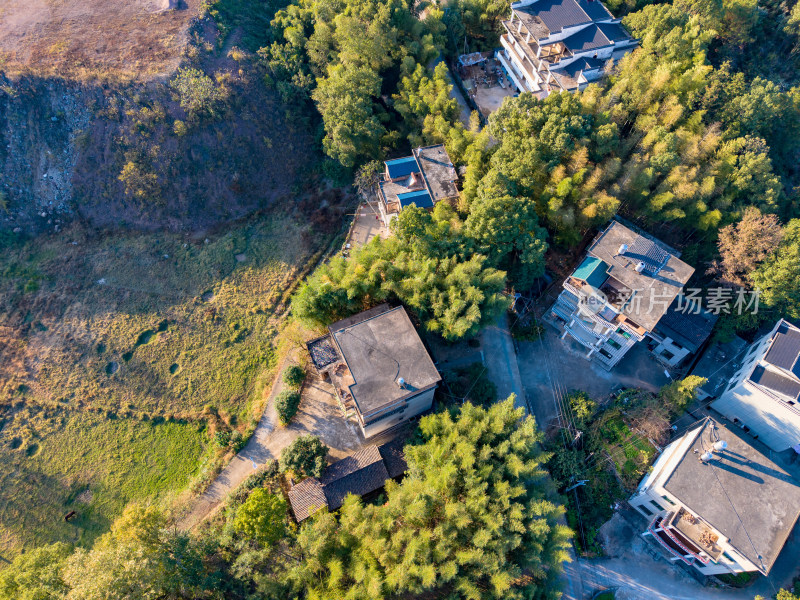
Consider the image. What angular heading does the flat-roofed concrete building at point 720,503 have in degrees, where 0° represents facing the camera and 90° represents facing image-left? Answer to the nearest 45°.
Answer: approximately 45°

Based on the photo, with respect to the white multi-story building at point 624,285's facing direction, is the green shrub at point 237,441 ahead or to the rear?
ahead

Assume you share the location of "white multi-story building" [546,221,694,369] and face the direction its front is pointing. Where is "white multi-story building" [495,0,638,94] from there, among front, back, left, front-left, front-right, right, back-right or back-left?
right

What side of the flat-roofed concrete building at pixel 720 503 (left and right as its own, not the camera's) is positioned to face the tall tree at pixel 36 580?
front

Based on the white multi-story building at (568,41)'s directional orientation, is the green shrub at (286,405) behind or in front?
in front

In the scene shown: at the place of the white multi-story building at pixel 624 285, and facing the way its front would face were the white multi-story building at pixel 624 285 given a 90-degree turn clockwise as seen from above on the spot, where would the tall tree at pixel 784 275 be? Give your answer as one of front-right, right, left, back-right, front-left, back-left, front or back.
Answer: right

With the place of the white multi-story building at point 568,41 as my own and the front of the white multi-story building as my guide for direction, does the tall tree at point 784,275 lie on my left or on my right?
on my left

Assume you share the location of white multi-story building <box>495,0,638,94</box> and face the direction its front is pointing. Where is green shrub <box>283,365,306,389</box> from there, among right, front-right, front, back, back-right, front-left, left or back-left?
front-left

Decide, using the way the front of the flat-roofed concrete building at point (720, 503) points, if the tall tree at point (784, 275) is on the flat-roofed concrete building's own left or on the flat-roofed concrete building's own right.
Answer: on the flat-roofed concrete building's own right
